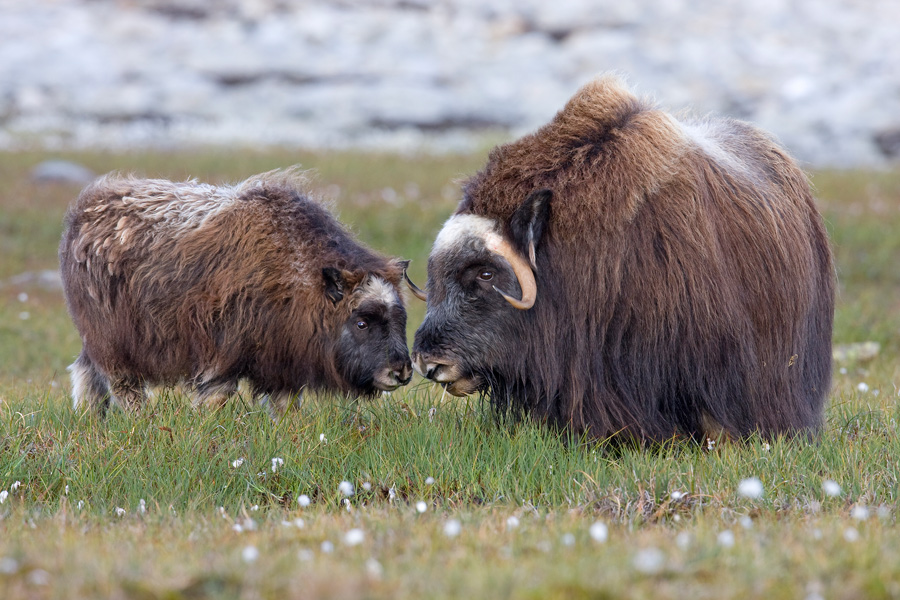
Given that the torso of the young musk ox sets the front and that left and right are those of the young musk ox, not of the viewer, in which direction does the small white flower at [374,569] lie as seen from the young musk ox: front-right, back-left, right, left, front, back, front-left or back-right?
right

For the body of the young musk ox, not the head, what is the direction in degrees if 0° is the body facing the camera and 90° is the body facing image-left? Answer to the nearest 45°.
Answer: approximately 270°

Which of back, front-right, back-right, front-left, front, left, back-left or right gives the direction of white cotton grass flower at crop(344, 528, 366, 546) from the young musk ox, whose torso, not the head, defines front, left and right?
right

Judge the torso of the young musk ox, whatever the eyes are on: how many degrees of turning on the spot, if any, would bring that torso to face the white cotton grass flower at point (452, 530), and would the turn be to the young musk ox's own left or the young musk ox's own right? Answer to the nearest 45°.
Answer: approximately 90° to the young musk ox's own right

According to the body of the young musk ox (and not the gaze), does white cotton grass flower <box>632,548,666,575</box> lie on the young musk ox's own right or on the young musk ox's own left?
on the young musk ox's own right

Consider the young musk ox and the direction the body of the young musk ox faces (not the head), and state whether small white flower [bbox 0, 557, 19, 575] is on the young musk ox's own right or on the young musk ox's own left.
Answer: on the young musk ox's own right

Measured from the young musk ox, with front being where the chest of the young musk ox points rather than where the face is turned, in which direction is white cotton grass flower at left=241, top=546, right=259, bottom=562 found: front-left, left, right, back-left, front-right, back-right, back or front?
right

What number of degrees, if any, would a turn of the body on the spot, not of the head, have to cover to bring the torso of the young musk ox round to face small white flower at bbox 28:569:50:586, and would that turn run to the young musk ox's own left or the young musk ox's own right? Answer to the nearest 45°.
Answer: approximately 90° to the young musk ox's own right

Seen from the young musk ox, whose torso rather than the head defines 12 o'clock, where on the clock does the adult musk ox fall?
The adult musk ox is roughly at 1 o'clock from the young musk ox.
